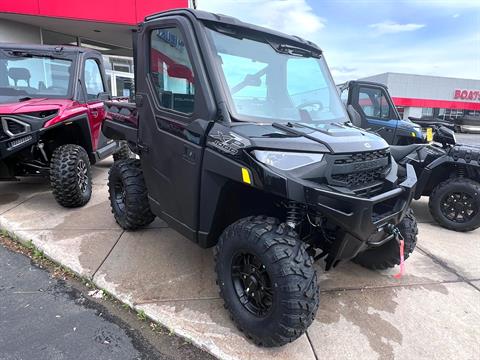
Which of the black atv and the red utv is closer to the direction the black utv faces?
the black atv

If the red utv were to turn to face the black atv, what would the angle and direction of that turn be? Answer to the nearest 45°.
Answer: approximately 90° to its left

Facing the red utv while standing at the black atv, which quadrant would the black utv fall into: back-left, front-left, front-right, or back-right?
front-left

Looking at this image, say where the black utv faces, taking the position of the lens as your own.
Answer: facing the viewer and to the right of the viewer

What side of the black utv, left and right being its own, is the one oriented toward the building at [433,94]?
left

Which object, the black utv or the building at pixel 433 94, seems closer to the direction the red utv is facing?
the black utv

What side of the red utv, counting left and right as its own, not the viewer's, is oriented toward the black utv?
left

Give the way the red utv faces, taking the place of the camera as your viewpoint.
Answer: facing the viewer and to the left of the viewer

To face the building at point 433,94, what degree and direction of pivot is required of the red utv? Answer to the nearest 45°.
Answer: approximately 180°
